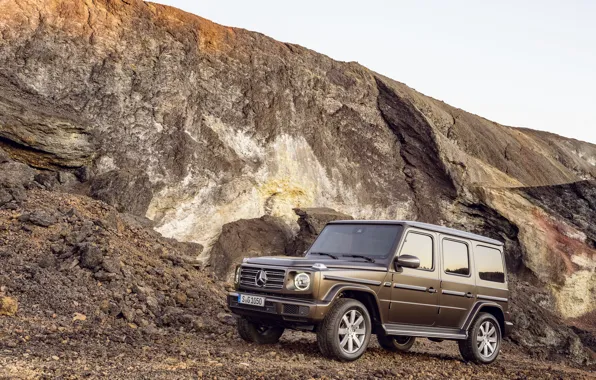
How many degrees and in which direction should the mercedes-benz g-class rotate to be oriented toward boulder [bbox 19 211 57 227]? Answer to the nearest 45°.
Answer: approximately 45° to its right

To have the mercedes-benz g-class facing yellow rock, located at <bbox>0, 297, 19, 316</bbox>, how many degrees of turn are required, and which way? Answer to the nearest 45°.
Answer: approximately 45° to its right

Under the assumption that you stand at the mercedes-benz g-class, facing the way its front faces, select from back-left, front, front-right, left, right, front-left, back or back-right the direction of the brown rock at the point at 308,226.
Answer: back-right

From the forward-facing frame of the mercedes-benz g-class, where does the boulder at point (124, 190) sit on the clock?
The boulder is roughly at 3 o'clock from the mercedes-benz g-class.

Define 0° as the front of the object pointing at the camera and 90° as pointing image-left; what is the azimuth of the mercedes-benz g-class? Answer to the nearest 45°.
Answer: approximately 45°

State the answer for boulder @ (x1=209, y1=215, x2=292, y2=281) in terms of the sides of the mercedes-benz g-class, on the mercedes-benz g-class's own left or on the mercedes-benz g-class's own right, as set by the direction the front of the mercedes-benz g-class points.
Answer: on the mercedes-benz g-class's own right
